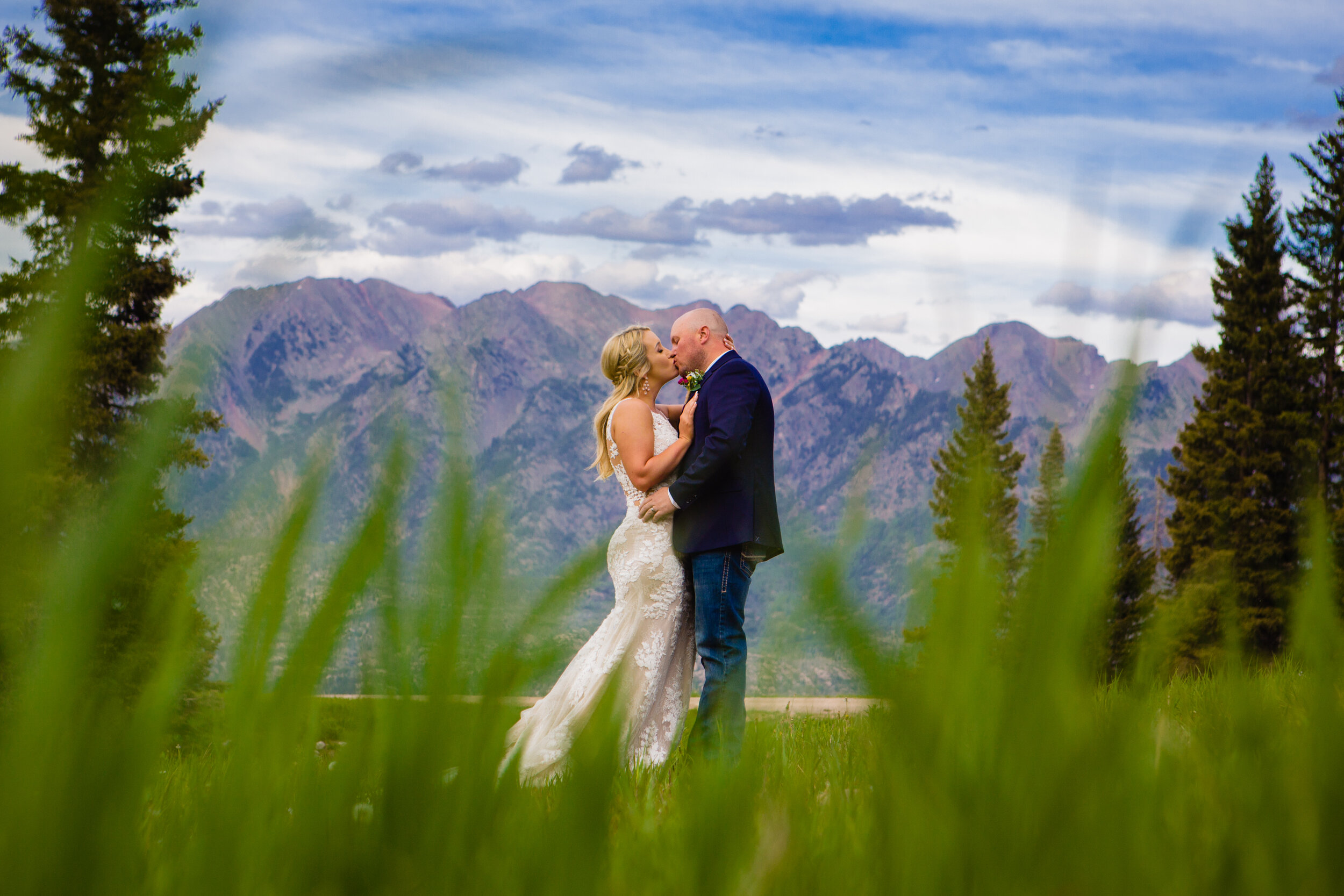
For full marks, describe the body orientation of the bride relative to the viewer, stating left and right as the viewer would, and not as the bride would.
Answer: facing to the right of the viewer

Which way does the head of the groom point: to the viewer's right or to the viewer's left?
to the viewer's left

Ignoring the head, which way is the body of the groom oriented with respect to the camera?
to the viewer's left

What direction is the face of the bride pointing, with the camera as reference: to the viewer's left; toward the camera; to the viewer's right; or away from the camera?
to the viewer's right

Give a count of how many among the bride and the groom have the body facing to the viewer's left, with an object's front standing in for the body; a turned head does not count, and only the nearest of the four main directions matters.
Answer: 1

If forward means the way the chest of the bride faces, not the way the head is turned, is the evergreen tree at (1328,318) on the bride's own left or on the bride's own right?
on the bride's own left

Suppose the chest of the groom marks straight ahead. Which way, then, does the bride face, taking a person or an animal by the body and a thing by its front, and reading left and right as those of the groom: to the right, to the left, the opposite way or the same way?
the opposite way
